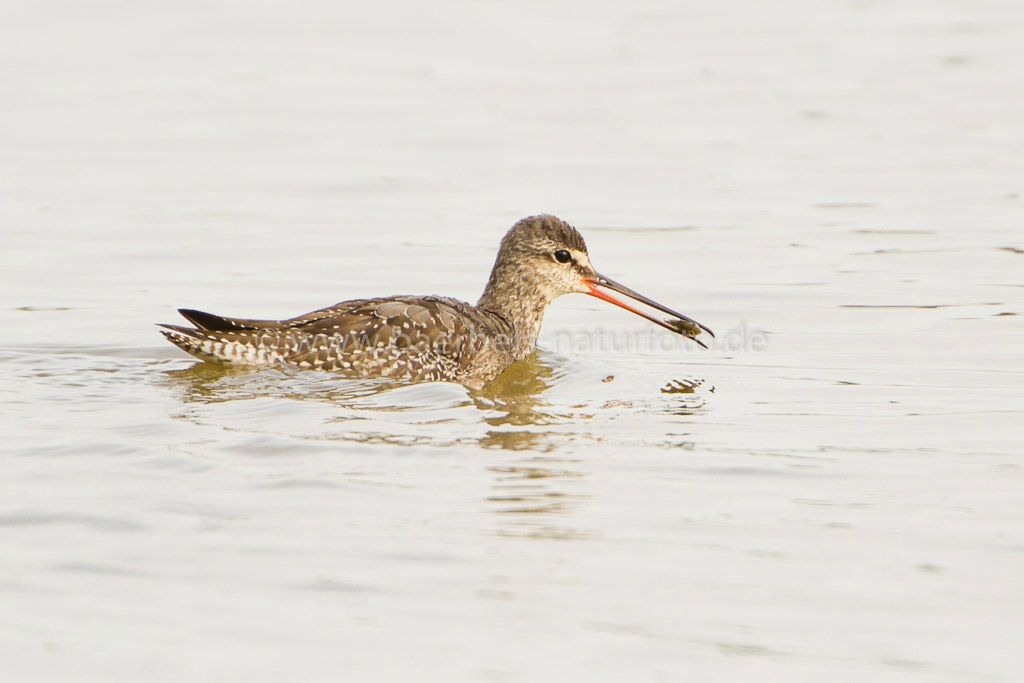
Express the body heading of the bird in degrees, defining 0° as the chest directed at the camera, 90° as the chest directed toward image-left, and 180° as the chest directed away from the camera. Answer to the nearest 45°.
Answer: approximately 270°
